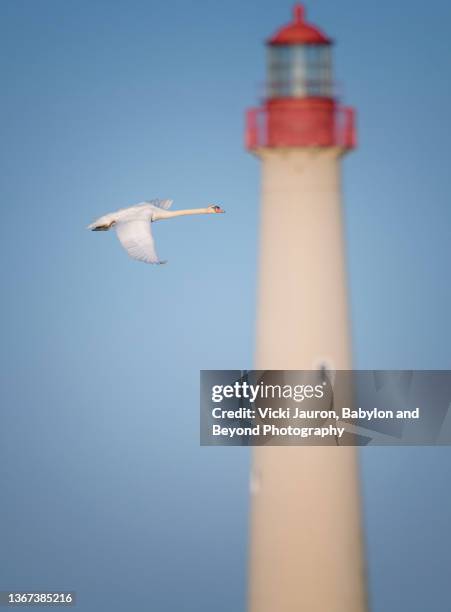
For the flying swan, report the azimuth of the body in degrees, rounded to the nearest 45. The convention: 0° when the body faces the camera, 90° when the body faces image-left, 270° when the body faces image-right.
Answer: approximately 270°
